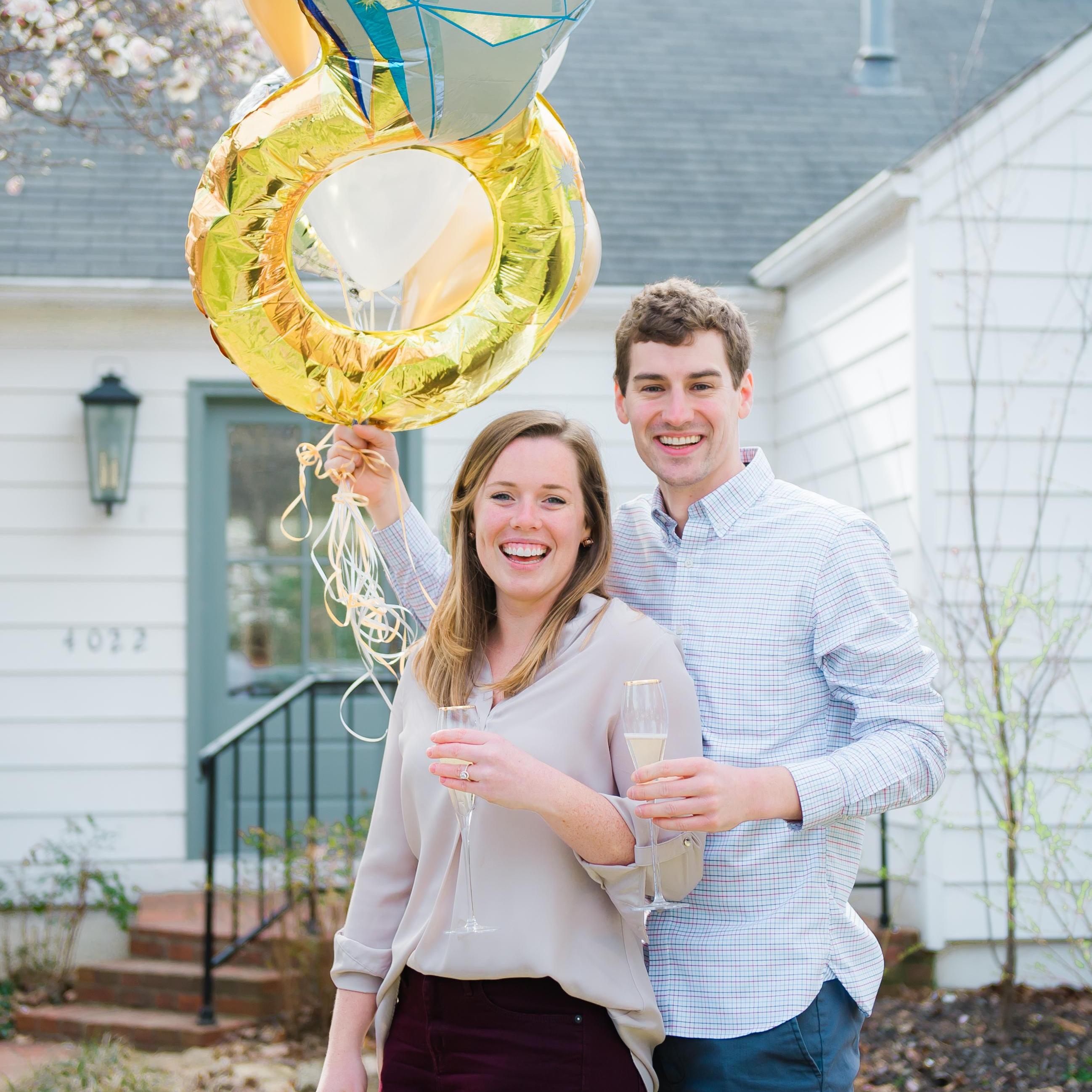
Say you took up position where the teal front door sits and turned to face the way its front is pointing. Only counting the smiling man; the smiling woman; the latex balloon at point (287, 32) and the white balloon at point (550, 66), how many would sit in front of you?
4

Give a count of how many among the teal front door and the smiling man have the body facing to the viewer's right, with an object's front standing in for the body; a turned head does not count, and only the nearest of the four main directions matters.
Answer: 0

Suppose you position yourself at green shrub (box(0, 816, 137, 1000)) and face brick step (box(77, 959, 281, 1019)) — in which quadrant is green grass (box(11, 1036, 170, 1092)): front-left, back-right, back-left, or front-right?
front-right

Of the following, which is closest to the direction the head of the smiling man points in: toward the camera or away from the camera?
toward the camera

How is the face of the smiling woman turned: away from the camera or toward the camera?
toward the camera

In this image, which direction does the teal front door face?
toward the camera

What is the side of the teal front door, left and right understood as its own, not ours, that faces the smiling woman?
front

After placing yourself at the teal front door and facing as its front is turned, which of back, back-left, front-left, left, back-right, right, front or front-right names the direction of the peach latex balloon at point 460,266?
front

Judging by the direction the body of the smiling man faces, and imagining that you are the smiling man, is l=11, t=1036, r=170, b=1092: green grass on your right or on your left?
on your right
